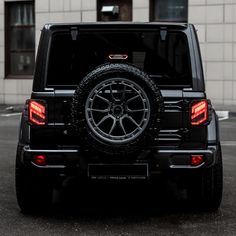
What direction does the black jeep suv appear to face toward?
away from the camera
